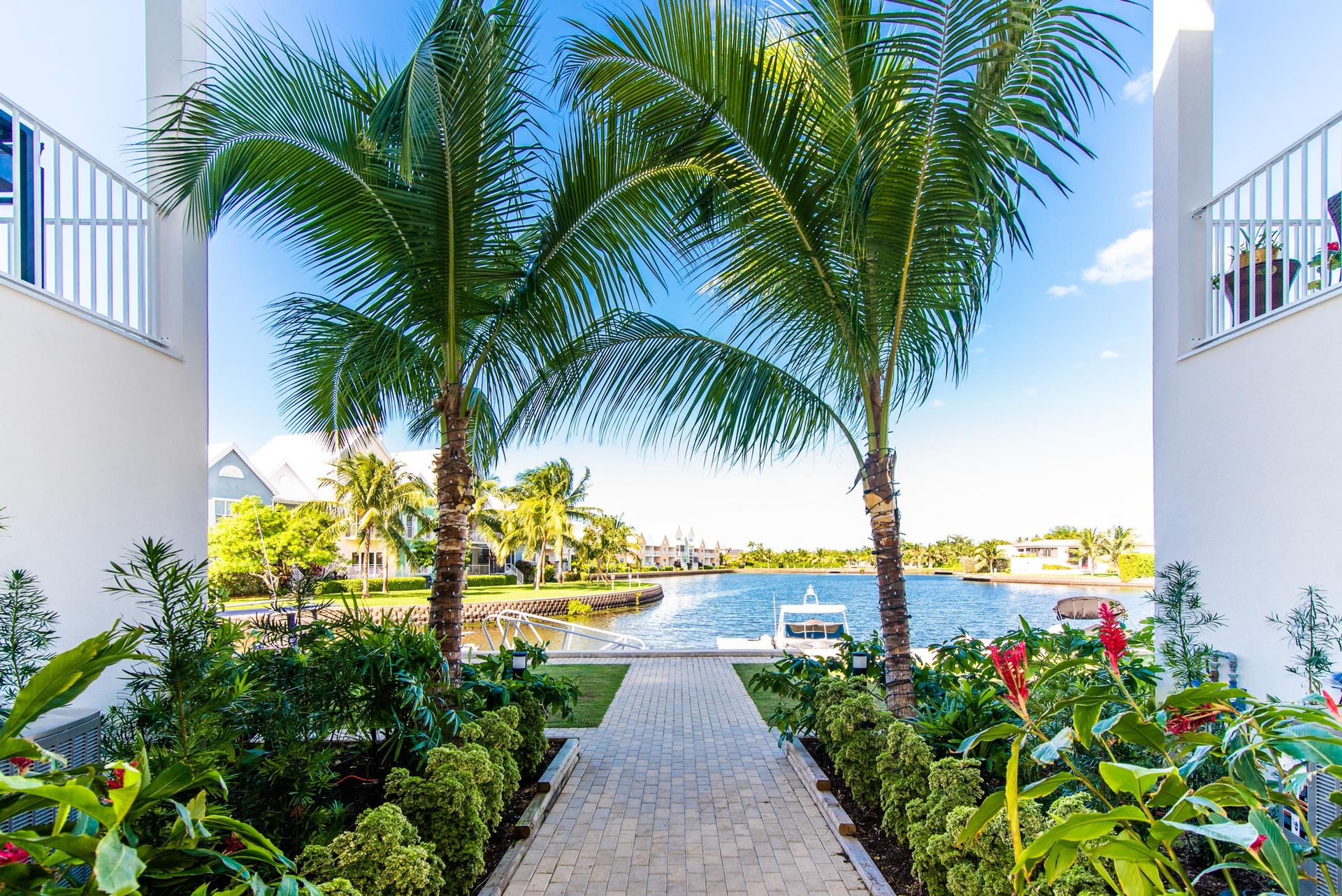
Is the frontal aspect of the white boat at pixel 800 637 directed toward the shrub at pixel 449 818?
yes

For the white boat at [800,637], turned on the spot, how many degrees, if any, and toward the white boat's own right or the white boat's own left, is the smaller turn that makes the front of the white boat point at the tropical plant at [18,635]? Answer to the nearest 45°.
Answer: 0° — it already faces it

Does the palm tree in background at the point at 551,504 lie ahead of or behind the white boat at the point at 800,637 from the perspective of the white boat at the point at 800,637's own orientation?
behind

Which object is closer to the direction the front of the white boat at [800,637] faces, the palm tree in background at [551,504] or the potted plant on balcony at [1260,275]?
the potted plant on balcony

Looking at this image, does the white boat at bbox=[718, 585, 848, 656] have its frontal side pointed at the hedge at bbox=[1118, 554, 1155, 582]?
no

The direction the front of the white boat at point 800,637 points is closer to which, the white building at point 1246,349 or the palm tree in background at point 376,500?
the white building

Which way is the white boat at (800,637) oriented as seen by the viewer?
toward the camera

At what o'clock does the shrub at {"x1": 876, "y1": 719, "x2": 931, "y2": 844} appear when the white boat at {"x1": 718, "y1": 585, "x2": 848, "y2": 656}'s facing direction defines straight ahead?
The shrub is roughly at 12 o'clock from the white boat.
